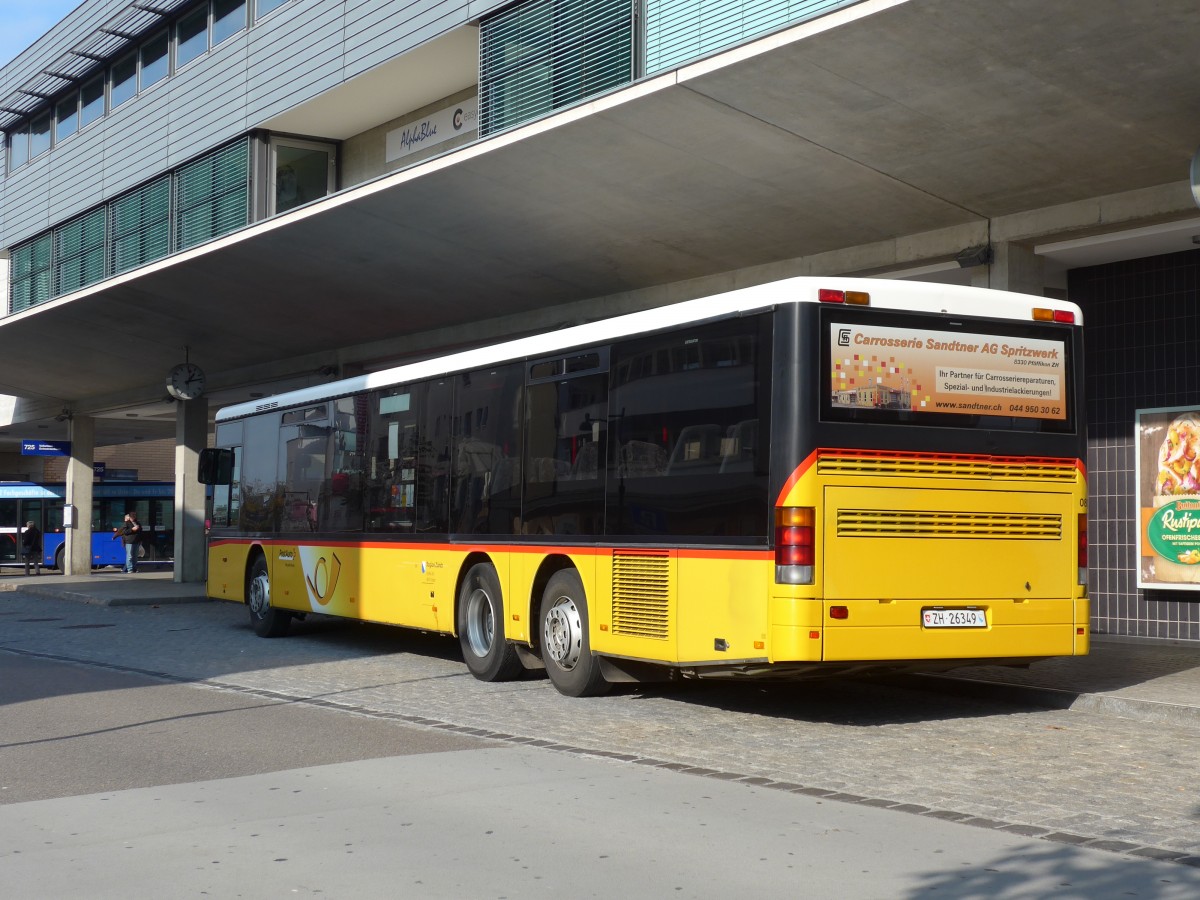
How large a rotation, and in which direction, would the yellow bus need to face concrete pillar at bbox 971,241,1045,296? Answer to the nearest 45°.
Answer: approximately 90° to its right

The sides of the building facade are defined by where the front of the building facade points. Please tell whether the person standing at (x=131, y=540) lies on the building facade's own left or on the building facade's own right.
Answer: on the building facade's own right

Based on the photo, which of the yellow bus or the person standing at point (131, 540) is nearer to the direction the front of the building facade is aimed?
the yellow bus

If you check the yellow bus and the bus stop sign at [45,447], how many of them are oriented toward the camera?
1

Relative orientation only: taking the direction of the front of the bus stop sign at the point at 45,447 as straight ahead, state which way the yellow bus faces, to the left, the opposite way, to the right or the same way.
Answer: the opposite way

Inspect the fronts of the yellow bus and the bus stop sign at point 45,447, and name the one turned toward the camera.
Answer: the bus stop sign

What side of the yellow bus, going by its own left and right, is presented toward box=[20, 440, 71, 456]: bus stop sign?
front

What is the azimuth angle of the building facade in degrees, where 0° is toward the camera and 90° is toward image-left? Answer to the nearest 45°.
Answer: approximately 45°

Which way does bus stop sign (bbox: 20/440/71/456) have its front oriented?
toward the camera

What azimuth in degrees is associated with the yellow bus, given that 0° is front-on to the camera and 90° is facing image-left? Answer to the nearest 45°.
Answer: approximately 135°

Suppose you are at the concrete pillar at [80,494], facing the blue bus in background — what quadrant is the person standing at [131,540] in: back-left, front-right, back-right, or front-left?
front-right
